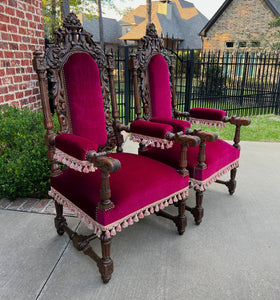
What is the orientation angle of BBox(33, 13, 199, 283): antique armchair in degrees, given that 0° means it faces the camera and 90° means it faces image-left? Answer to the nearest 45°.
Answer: approximately 315°

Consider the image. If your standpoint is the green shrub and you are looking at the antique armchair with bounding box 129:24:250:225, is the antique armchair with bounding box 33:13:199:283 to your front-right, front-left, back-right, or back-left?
front-right

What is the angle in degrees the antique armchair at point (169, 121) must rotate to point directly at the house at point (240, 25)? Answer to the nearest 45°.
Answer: approximately 135° to its left

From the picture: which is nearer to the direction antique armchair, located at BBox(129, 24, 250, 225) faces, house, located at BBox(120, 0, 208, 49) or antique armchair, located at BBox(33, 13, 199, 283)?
the antique armchair

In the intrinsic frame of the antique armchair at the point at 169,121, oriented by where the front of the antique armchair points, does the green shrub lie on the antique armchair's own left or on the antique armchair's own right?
on the antique armchair's own right

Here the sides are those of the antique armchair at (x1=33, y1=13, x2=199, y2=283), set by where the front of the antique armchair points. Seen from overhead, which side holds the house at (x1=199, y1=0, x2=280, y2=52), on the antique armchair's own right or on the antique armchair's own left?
on the antique armchair's own left

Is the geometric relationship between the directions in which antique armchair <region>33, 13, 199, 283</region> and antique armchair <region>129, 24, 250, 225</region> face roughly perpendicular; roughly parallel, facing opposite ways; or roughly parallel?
roughly parallel

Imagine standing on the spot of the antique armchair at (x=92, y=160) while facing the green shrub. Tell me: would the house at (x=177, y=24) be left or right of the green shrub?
right

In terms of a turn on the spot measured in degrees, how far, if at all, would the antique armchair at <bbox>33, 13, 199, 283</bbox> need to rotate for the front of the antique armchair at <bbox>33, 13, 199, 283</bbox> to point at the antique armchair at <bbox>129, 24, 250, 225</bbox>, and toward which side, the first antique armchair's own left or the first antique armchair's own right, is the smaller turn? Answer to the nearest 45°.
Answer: approximately 90° to the first antique armchair's own left

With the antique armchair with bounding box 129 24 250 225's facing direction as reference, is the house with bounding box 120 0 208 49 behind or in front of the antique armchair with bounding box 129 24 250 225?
behind

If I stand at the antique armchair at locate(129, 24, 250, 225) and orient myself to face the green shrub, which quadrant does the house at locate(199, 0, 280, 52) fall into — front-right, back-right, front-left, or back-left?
back-right
